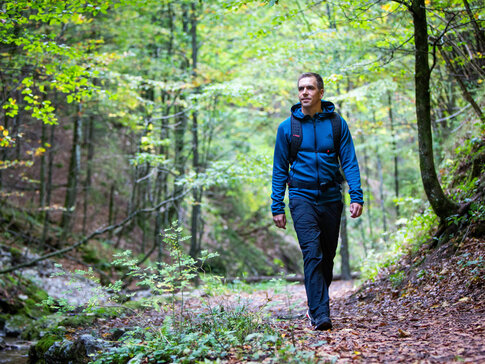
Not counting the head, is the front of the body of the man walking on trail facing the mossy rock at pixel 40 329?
no

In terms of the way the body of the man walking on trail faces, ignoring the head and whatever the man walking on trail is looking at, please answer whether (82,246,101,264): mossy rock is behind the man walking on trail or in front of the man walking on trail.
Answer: behind

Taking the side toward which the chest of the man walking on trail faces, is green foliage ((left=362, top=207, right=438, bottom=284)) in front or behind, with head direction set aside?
behind

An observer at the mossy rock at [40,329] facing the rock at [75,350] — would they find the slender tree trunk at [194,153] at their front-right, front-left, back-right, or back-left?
back-left

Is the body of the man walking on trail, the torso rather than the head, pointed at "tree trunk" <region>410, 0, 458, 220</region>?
no

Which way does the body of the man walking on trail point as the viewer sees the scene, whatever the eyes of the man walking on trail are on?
toward the camera

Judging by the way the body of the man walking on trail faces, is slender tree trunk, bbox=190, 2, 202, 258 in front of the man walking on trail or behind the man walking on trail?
behind

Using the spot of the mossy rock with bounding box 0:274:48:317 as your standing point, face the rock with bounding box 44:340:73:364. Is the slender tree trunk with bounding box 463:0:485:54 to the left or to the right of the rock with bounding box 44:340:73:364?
left

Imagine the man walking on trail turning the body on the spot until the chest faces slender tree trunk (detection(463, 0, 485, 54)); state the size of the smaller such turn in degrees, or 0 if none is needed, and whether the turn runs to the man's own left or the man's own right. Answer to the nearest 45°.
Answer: approximately 135° to the man's own left

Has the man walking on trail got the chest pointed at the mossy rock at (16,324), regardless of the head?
no

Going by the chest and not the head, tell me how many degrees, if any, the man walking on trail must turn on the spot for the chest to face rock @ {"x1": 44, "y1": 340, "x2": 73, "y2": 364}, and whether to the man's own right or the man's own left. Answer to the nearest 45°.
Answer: approximately 90° to the man's own right

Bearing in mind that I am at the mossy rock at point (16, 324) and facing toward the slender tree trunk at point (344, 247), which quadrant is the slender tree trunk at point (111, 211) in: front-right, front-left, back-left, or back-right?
front-left
